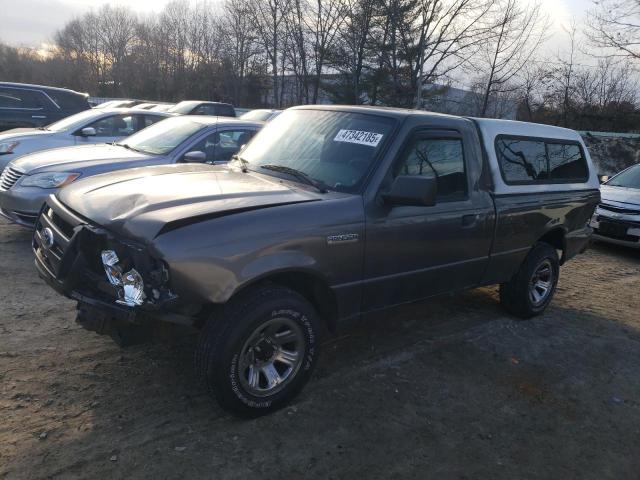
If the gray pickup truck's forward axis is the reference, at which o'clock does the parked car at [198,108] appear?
The parked car is roughly at 4 o'clock from the gray pickup truck.

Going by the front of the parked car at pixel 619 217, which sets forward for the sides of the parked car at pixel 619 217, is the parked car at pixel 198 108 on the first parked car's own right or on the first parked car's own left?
on the first parked car's own right

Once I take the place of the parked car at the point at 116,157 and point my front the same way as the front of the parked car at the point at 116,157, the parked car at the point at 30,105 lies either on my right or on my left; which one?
on my right

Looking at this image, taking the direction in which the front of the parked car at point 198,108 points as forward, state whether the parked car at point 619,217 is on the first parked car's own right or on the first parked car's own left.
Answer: on the first parked car's own left

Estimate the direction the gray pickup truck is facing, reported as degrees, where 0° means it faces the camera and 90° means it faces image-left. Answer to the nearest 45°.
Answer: approximately 45°

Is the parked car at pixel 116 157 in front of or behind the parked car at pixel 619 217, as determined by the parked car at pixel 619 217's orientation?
in front

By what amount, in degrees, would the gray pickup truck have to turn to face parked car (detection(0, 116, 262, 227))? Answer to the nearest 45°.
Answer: approximately 90° to its right

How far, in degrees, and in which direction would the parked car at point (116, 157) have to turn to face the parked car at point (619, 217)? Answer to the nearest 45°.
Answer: approximately 135° to its left
